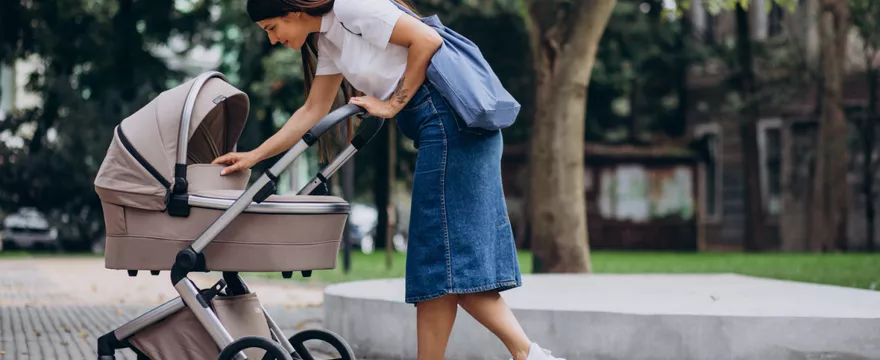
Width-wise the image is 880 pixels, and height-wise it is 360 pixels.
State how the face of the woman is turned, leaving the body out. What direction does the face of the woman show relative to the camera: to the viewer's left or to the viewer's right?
to the viewer's left

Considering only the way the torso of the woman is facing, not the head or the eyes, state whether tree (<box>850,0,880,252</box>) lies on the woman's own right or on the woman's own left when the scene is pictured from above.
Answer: on the woman's own right

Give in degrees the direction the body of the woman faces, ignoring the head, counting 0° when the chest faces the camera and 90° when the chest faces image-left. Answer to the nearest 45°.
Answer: approximately 90°

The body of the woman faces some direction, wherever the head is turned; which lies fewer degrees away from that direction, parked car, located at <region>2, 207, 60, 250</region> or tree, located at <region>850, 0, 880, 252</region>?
the parked car
